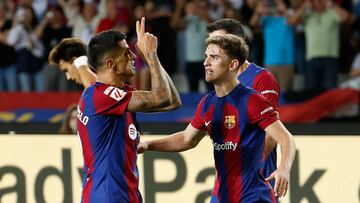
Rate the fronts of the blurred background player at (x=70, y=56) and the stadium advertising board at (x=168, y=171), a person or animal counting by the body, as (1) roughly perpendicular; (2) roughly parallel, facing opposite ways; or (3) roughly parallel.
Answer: roughly perpendicular

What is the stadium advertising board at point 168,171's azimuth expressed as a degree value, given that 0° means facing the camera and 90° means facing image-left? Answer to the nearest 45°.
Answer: approximately 0°

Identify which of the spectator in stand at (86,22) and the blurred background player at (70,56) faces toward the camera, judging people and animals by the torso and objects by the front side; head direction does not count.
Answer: the spectator in stand

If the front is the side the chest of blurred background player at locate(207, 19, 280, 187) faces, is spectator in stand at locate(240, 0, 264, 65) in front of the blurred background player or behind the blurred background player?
behind

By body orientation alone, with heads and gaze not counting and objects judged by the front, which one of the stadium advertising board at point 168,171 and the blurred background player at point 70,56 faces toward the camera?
the stadium advertising board

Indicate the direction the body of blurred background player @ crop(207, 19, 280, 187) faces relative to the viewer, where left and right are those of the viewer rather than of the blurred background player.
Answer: facing the viewer and to the left of the viewer

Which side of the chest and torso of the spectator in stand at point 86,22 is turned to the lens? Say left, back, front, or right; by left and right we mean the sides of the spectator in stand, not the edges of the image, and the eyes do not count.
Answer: front

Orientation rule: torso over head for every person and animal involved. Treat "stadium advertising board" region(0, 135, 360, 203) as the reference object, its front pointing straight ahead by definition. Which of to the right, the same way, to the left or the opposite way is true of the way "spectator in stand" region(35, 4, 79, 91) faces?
the same way

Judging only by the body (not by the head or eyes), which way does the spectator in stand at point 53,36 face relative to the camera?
toward the camera

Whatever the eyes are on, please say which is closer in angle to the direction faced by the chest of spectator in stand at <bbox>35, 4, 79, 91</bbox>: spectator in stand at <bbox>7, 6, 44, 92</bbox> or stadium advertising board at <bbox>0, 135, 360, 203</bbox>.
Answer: the stadium advertising board

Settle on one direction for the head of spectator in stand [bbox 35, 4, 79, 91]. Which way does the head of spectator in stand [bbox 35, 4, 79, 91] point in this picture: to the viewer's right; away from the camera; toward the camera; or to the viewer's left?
toward the camera
